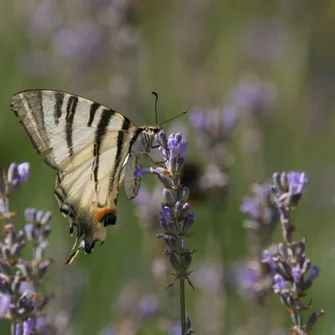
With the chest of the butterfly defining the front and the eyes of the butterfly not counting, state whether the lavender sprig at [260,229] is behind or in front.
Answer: in front

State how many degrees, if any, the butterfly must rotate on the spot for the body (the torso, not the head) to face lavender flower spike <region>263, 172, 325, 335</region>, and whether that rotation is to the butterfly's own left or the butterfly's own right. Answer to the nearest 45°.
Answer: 0° — it already faces it

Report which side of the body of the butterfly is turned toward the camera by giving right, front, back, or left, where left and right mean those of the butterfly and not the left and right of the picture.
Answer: right
